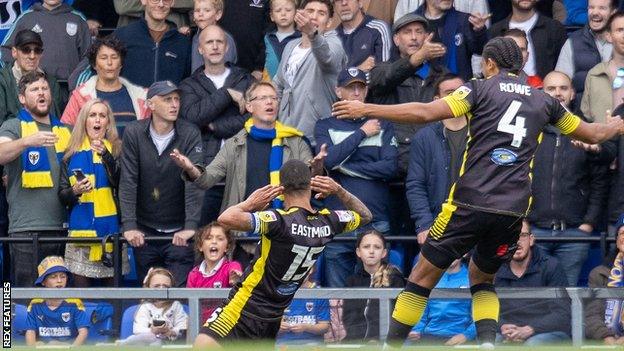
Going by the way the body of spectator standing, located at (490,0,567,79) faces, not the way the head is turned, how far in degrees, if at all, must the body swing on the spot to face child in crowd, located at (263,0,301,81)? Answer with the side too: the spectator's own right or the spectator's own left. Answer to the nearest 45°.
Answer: approximately 90° to the spectator's own right

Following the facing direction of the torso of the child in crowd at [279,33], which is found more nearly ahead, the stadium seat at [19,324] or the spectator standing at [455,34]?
the stadium seat
